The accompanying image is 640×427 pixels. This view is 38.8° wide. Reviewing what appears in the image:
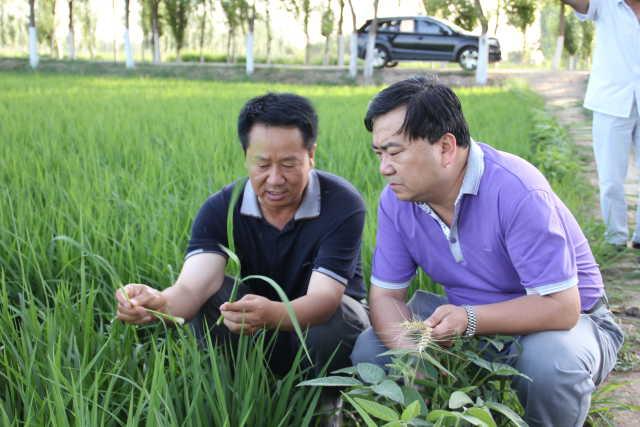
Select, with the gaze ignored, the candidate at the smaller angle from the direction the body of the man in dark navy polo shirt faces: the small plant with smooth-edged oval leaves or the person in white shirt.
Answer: the small plant with smooth-edged oval leaves

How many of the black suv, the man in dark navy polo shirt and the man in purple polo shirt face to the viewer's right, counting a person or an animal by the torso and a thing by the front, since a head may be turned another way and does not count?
1

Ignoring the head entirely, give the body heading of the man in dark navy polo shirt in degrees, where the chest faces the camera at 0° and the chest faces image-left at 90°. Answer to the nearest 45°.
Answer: approximately 45°

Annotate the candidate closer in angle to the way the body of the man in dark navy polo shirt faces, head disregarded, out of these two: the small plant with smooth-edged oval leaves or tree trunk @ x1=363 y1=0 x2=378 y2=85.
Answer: the small plant with smooth-edged oval leaves

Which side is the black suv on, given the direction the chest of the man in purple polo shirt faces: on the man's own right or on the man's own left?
on the man's own right

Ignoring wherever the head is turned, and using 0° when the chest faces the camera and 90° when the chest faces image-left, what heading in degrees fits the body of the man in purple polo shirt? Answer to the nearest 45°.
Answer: approximately 45°

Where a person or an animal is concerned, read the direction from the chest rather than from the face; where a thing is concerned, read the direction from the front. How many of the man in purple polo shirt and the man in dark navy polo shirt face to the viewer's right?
0

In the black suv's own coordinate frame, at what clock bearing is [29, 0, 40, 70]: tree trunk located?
The tree trunk is roughly at 6 o'clock from the black suv.

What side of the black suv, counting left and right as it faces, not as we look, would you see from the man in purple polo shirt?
right

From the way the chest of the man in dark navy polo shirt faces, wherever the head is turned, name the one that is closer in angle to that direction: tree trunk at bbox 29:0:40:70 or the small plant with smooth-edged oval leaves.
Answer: the small plant with smooth-edged oval leaves

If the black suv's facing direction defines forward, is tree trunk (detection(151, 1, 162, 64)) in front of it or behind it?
behind

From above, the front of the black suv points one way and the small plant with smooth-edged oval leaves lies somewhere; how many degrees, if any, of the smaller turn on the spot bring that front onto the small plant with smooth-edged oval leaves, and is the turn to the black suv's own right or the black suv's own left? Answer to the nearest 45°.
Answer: approximately 90° to the black suv's own right

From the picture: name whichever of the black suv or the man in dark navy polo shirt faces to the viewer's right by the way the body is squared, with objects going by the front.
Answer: the black suv

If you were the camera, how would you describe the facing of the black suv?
facing to the right of the viewer
